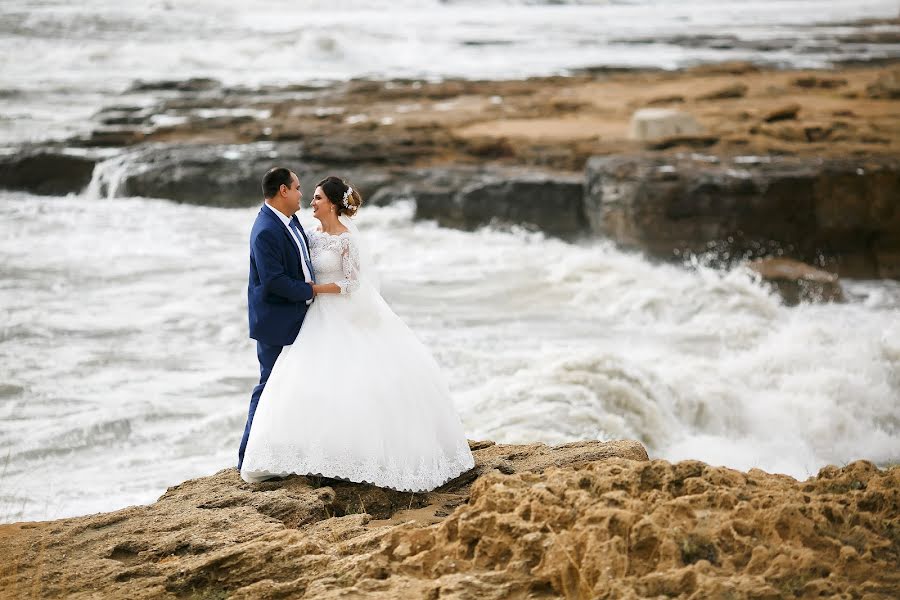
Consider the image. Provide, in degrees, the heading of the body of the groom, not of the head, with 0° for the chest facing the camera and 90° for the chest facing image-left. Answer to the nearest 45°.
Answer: approximately 270°

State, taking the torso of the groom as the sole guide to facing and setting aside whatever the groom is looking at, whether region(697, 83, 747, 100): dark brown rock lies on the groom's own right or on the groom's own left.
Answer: on the groom's own left

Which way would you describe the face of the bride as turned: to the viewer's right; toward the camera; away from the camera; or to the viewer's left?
to the viewer's left

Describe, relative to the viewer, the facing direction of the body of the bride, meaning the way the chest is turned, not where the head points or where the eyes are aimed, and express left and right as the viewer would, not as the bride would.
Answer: facing the viewer and to the left of the viewer

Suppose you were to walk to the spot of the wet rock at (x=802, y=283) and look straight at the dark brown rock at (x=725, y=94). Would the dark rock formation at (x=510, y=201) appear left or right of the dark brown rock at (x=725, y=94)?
left

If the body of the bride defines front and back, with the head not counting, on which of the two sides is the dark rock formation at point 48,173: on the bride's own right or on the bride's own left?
on the bride's own right

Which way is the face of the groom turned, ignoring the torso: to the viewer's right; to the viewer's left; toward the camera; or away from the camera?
to the viewer's right

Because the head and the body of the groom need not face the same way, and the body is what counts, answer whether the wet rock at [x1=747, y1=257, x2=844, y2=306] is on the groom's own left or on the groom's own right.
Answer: on the groom's own left

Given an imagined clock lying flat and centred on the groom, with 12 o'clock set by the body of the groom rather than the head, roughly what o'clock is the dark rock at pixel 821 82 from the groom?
The dark rock is roughly at 10 o'clock from the groom.
